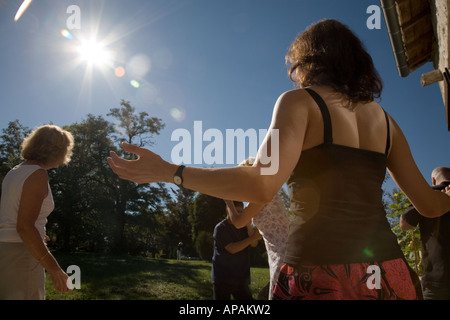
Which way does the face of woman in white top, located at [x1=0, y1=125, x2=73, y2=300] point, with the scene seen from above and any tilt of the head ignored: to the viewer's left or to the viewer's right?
to the viewer's right

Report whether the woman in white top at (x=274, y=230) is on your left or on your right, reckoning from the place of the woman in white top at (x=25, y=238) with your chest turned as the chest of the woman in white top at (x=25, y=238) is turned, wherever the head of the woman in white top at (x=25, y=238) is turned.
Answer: on your right

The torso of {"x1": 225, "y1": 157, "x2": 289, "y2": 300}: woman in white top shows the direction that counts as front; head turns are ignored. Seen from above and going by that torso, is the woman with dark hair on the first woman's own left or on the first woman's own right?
on the first woman's own left

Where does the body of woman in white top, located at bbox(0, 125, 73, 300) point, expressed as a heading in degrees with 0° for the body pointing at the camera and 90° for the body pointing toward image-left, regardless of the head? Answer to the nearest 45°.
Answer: approximately 225°

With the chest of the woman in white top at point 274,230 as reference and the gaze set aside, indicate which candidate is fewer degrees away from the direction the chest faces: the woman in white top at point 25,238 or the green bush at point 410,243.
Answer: the woman in white top

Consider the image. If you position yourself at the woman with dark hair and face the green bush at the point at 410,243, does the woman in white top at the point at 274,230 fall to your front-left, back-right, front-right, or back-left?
front-left

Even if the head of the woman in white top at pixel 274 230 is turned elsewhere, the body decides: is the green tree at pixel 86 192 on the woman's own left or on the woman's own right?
on the woman's own right

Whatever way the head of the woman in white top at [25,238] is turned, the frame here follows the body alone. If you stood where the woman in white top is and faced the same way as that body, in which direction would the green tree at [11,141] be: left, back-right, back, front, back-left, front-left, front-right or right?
front-left

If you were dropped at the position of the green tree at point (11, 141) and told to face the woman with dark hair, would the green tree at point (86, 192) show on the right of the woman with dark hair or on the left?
left
